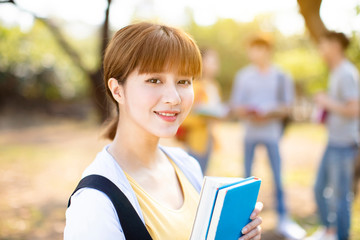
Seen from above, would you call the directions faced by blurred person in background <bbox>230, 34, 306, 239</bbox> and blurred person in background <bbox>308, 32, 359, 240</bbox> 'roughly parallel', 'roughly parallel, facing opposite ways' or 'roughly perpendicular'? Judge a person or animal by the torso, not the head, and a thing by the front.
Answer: roughly perpendicular

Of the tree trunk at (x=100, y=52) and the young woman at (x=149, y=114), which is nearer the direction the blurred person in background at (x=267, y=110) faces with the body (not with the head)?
the young woman

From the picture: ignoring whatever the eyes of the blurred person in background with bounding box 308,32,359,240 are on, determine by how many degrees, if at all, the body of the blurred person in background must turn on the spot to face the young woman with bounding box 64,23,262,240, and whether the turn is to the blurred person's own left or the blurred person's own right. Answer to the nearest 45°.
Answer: approximately 90° to the blurred person's own left

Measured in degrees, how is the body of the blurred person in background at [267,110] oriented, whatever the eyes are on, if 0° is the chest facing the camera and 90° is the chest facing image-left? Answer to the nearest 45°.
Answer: approximately 0°

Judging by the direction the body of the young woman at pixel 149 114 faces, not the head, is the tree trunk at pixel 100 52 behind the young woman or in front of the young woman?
behind

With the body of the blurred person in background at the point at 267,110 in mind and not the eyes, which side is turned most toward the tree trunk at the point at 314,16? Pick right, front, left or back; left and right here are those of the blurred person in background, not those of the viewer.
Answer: back

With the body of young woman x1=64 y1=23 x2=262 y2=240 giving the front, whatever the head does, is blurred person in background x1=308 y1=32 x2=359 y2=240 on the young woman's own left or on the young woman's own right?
on the young woman's own left

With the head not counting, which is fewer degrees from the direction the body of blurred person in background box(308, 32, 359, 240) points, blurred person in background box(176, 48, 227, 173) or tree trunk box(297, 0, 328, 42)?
the blurred person in background

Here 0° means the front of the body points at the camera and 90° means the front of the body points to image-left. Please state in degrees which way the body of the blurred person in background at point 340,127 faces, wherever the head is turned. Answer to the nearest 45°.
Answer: approximately 90°

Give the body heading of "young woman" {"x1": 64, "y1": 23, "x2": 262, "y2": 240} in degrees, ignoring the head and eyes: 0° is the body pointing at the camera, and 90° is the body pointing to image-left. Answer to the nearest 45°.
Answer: approximately 315°

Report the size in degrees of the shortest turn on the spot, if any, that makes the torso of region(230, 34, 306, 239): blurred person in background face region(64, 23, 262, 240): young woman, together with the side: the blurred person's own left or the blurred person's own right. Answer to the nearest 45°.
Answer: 0° — they already face them

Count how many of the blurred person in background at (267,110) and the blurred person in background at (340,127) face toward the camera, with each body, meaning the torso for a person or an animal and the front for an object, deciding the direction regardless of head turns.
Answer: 1

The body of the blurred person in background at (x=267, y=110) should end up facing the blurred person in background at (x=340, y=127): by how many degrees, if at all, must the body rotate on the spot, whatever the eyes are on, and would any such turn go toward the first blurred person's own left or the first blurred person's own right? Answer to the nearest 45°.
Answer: approximately 45° to the first blurred person's own left
